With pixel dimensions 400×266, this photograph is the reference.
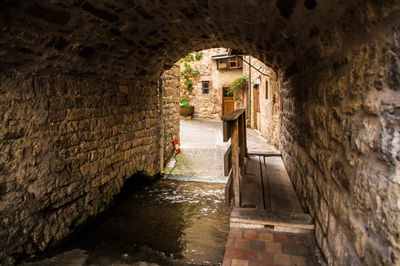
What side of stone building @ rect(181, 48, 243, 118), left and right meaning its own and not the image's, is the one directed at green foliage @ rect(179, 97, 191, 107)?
right

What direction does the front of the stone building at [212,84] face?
toward the camera

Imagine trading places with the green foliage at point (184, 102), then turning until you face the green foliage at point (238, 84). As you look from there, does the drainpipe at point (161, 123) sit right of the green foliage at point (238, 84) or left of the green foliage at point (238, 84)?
right

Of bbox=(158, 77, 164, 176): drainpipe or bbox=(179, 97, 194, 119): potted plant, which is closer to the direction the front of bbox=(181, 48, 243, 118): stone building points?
the drainpipe

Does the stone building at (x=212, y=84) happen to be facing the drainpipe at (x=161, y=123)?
yes

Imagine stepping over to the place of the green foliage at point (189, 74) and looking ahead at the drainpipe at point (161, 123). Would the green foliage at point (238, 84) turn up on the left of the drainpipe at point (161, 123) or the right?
left
